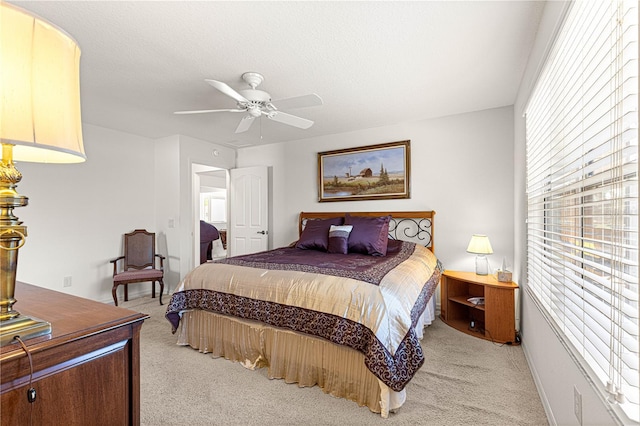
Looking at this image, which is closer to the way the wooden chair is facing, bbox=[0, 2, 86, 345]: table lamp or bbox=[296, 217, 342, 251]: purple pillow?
the table lamp

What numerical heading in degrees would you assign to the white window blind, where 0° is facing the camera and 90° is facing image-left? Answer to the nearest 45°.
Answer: approximately 90°

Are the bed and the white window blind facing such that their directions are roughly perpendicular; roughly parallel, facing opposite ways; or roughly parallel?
roughly perpendicular

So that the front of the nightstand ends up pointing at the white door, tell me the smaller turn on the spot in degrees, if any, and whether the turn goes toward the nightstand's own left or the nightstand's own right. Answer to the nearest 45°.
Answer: approximately 45° to the nightstand's own right

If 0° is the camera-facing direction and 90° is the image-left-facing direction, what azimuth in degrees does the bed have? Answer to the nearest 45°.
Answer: approximately 45°

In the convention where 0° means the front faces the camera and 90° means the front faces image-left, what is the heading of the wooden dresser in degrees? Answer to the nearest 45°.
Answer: approximately 225°

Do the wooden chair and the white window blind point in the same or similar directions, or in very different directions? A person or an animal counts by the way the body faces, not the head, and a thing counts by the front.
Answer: very different directions

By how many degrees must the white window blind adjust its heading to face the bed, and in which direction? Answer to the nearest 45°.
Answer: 0° — it already faces it
